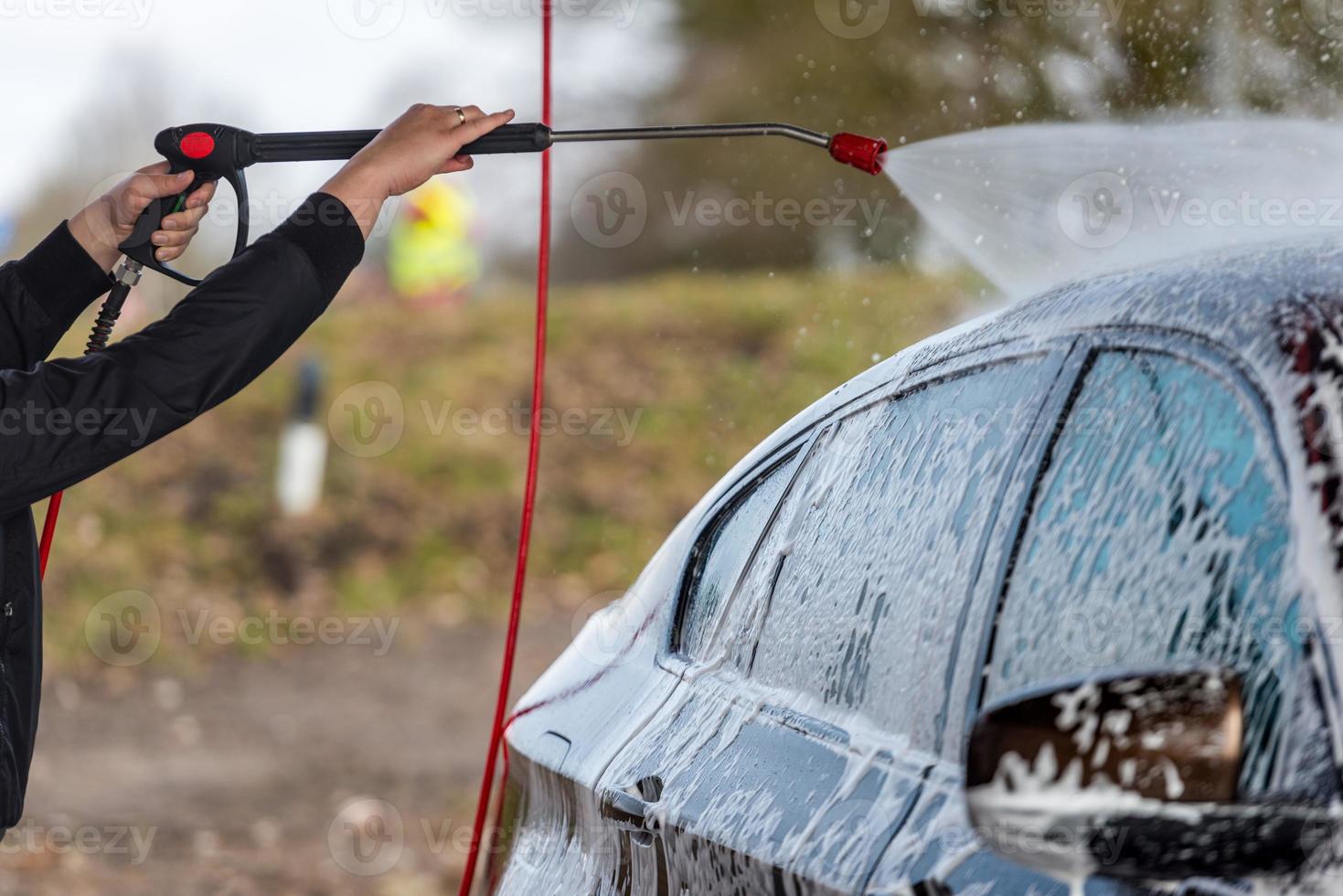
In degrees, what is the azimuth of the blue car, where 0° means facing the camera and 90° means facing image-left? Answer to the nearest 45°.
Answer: approximately 315°

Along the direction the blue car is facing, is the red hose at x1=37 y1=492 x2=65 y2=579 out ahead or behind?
behind

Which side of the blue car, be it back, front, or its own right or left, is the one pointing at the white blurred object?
back

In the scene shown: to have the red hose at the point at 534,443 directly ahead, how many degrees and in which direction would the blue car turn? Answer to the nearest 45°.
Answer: approximately 180°
